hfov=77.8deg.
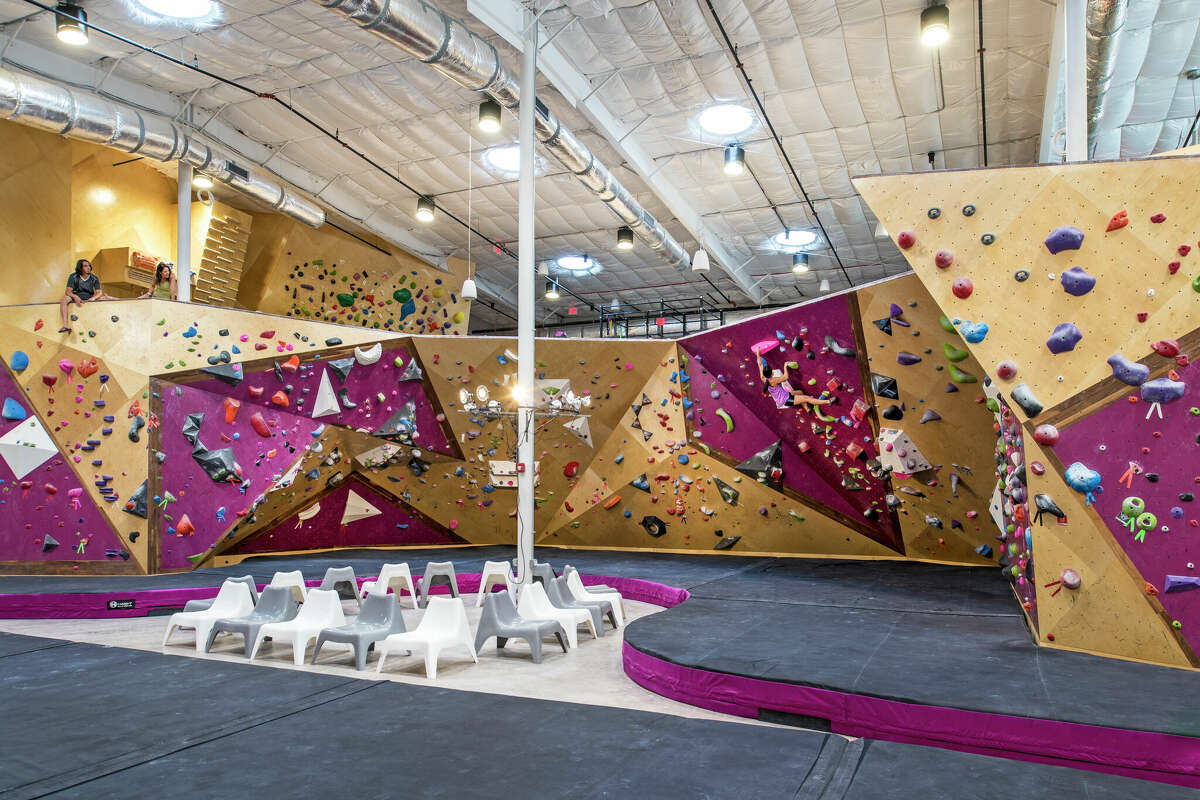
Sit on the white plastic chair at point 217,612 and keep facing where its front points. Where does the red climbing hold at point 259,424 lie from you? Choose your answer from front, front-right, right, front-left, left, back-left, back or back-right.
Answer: back-right

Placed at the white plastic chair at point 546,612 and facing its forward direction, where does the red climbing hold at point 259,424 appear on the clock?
The red climbing hold is roughly at 6 o'clock from the white plastic chair.

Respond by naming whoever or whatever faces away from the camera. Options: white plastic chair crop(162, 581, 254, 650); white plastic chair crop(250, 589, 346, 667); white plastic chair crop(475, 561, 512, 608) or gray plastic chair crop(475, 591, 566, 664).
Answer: white plastic chair crop(475, 561, 512, 608)

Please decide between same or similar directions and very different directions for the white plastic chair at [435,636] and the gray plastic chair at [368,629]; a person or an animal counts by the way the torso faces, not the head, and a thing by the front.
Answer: same or similar directions

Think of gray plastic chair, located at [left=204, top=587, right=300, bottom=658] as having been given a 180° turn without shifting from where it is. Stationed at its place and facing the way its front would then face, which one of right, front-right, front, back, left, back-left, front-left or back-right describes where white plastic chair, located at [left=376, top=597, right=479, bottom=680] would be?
right

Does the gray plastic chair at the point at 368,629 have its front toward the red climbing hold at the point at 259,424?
no

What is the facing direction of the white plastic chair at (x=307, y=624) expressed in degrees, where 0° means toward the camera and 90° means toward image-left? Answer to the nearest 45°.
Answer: approximately 45°

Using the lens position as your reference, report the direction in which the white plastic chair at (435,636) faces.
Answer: facing the viewer and to the left of the viewer

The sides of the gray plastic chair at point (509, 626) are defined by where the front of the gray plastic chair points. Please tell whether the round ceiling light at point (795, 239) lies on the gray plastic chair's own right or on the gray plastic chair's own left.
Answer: on the gray plastic chair's own left

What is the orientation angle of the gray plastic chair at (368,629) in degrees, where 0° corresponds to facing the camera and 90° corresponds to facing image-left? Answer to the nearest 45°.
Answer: approximately 45°

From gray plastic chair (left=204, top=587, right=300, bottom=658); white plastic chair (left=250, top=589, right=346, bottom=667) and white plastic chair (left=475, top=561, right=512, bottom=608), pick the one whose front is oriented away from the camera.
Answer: white plastic chair (left=475, top=561, right=512, bottom=608)

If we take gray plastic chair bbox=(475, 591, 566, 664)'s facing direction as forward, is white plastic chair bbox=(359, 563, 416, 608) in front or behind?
behind

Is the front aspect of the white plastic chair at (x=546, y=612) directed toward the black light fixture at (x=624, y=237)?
no

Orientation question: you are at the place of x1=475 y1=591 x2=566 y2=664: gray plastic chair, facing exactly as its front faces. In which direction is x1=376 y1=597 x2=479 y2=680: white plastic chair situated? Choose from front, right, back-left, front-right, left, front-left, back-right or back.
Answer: right

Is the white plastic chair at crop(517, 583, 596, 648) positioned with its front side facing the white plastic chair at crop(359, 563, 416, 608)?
no
